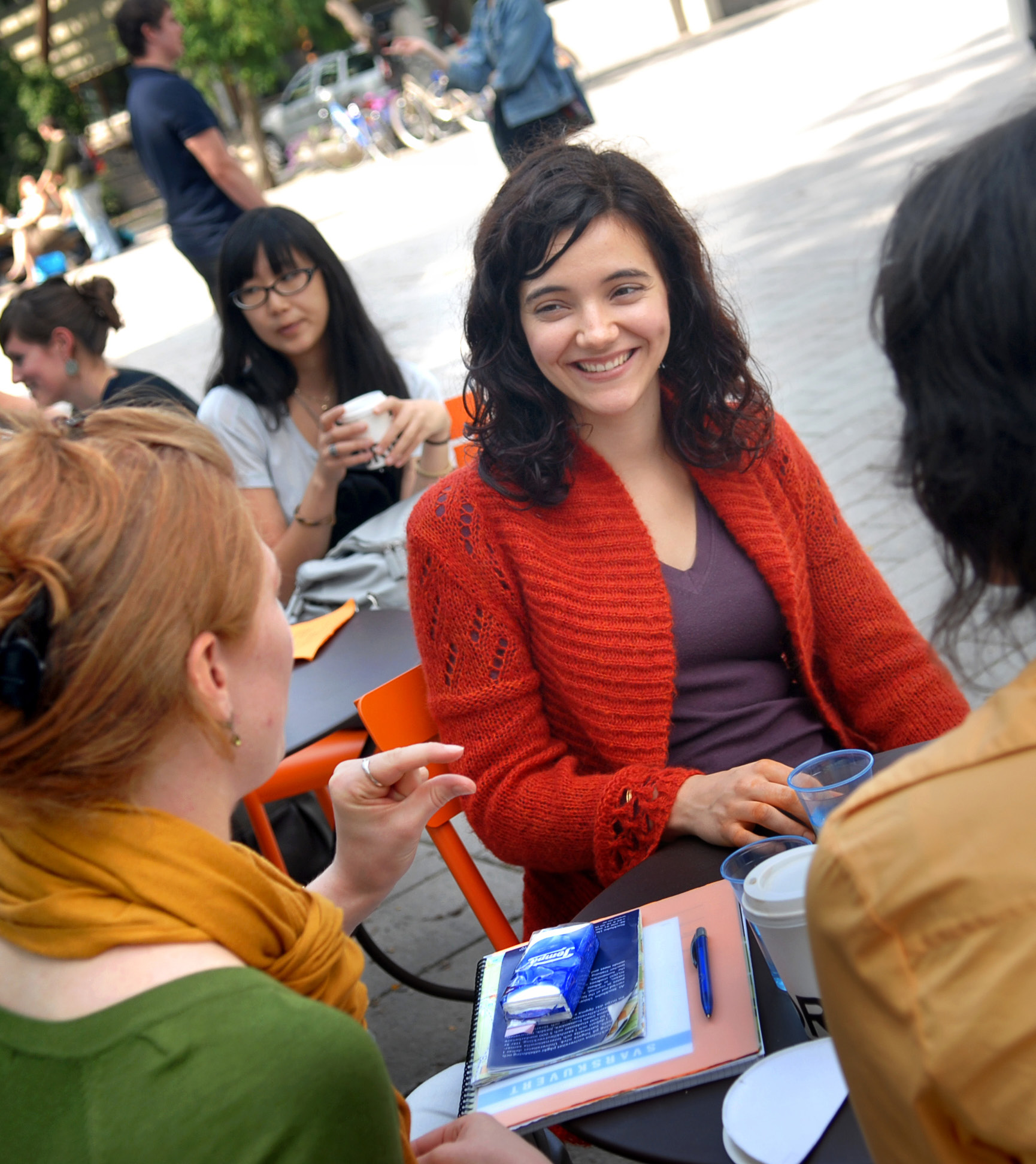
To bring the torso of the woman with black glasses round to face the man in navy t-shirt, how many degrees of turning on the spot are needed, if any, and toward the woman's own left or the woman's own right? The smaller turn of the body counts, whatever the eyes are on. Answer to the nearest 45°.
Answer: approximately 180°

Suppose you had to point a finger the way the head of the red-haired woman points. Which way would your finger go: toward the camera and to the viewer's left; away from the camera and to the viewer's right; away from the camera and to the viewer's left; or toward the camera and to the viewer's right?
away from the camera and to the viewer's right

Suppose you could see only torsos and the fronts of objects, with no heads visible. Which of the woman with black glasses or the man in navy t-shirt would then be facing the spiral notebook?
the woman with black glasses

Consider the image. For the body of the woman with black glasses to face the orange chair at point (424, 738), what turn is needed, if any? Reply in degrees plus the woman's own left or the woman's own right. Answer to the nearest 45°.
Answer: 0° — they already face it

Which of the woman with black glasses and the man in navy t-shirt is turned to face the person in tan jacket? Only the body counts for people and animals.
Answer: the woman with black glasses

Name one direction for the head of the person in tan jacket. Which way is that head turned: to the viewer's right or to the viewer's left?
to the viewer's left

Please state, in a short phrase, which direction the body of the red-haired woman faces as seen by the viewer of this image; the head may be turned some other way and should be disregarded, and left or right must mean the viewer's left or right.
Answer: facing away from the viewer and to the right of the viewer

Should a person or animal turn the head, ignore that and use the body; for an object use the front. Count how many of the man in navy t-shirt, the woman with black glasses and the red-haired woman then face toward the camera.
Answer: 1

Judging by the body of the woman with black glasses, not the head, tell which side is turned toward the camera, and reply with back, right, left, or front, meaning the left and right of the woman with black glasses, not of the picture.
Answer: front

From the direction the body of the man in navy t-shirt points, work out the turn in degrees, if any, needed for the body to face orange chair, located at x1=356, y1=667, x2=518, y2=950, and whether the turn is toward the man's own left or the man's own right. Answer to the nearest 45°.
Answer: approximately 135° to the man's own right

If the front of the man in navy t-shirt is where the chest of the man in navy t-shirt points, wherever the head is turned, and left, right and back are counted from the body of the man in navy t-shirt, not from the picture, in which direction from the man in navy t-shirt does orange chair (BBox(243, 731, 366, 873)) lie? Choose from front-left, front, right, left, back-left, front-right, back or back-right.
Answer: back-right

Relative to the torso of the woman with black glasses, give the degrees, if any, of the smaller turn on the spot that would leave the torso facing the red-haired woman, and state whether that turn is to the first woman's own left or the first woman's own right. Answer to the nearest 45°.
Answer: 0° — they already face them

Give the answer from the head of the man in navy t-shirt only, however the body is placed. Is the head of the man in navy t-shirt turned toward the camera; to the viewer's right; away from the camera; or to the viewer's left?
to the viewer's right

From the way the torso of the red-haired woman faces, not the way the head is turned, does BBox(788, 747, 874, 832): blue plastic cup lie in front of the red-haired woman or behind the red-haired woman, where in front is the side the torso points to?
in front

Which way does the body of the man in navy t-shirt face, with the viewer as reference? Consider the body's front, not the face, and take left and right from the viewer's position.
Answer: facing away from the viewer and to the right of the viewer
